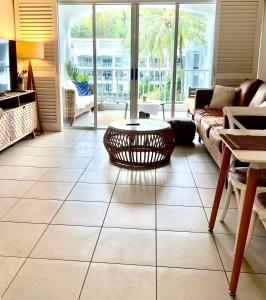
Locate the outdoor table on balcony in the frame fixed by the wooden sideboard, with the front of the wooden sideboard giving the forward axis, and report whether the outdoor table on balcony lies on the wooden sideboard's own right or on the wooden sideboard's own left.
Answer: on the wooden sideboard's own left

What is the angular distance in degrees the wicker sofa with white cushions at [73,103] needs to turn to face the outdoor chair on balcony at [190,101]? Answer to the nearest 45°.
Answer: approximately 45° to its left

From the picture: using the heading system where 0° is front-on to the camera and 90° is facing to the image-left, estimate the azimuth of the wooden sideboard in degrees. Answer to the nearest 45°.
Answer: approximately 315°

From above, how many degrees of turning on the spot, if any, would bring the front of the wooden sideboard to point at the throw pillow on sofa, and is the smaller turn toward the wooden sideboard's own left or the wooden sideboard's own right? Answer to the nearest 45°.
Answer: approximately 45° to the wooden sideboard's own left

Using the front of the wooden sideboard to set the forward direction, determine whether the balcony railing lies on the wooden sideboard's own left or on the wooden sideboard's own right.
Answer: on the wooden sideboard's own left

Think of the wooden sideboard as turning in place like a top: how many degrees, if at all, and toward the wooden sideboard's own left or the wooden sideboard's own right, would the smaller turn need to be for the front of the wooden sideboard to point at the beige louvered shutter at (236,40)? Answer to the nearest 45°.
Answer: approximately 45° to the wooden sideboard's own left

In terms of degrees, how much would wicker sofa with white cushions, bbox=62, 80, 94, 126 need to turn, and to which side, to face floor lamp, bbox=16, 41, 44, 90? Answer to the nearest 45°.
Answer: approximately 90° to its right

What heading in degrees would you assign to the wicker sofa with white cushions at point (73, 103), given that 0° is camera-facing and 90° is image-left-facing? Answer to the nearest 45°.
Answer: approximately 315°

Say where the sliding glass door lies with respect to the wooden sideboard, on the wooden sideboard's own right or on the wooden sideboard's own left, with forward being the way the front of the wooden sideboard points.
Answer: on the wooden sideboard's own left
